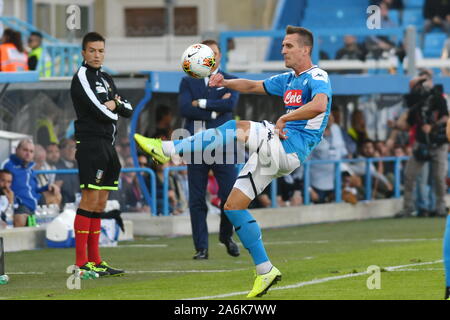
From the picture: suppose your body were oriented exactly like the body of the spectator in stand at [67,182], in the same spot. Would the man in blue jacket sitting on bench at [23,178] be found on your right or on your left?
on your right

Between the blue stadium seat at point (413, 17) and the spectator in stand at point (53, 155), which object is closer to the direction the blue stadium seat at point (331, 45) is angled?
the spectator in stand

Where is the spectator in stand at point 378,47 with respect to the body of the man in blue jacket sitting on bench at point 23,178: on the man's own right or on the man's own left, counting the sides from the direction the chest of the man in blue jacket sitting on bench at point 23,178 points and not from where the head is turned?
on the man's own left

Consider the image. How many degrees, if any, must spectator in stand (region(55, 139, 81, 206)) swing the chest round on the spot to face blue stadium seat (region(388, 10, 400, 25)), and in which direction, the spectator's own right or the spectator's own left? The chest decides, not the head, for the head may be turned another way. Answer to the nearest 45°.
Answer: approximately 90° to the spectator's own left

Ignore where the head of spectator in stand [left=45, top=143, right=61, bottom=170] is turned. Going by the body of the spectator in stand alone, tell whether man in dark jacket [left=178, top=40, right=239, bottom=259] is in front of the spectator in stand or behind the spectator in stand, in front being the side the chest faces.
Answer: in front

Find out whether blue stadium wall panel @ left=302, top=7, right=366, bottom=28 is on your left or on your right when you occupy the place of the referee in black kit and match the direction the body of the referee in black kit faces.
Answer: on your left

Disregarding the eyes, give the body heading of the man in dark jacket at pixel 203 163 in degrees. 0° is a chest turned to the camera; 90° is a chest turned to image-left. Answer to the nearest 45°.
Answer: approximately 0°

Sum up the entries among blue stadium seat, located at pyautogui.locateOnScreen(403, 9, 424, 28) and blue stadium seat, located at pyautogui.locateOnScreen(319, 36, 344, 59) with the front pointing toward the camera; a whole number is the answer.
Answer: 2

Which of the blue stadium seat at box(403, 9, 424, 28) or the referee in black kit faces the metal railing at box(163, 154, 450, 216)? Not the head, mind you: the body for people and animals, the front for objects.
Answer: the blue stadium seat

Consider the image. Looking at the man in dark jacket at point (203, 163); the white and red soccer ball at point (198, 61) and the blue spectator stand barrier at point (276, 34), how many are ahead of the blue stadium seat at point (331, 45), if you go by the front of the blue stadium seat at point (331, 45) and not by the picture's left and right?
3

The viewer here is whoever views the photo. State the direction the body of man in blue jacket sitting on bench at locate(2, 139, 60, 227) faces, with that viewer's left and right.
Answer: facing the viewer and to the right of the viewer

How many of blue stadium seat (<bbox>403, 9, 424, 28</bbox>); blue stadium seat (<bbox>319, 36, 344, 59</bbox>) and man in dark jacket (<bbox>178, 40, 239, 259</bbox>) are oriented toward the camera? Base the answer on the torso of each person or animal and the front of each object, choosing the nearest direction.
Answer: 3
